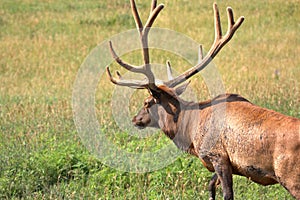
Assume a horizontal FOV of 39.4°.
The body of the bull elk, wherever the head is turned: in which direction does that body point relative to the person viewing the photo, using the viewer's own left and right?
facing away from the viewer and to the left of the viewer
